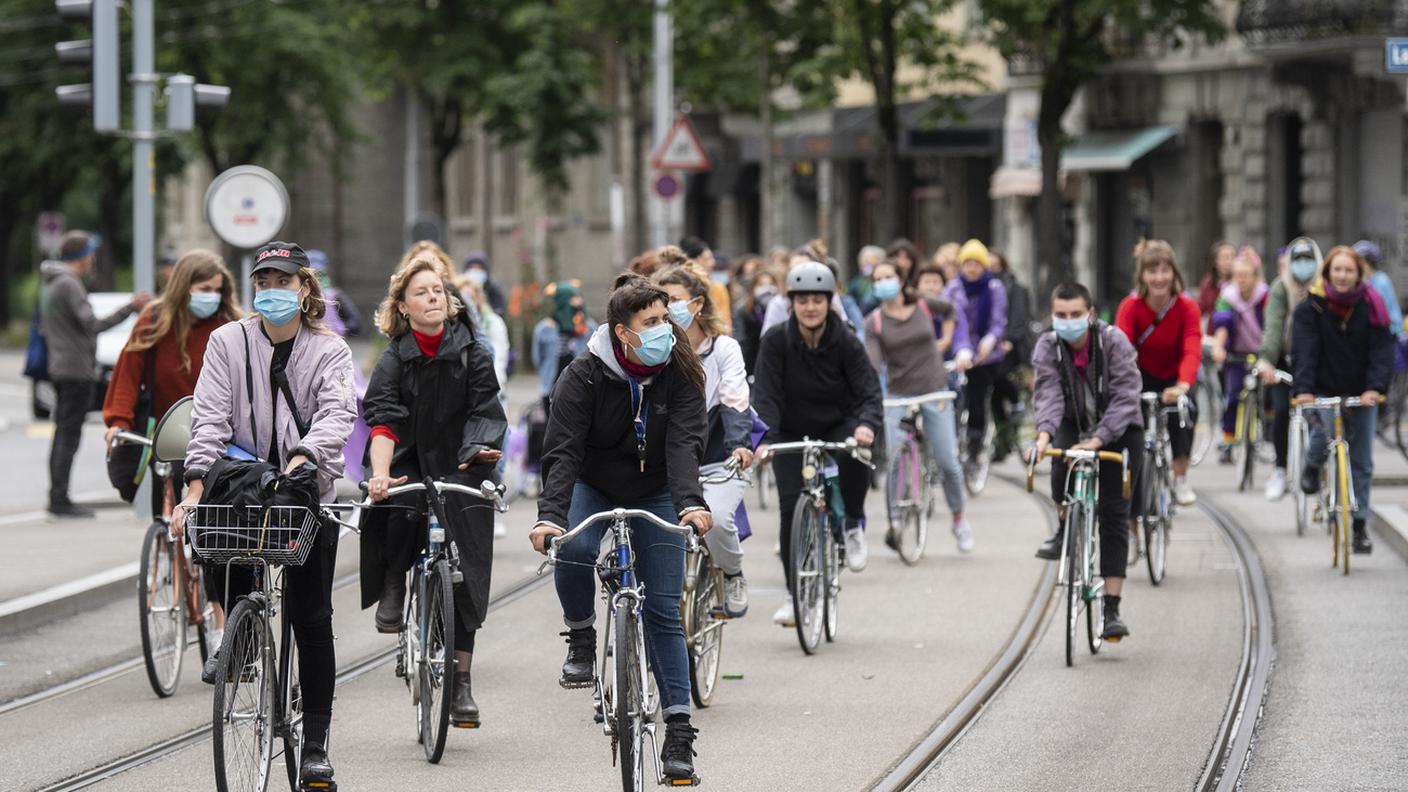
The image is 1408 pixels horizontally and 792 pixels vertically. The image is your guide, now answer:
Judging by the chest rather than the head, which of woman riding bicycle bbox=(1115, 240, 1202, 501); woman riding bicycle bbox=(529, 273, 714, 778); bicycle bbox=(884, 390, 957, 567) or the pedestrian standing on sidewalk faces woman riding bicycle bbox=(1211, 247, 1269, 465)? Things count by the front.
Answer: the pedestrian standing on sidewalk

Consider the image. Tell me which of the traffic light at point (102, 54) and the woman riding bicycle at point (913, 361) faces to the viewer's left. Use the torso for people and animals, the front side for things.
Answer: the traffic light

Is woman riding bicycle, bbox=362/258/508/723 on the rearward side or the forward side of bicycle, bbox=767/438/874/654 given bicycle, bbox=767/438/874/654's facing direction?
on the forward side

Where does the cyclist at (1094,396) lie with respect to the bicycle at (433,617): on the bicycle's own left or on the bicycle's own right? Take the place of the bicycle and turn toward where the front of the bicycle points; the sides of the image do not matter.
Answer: on the bicycle's own left

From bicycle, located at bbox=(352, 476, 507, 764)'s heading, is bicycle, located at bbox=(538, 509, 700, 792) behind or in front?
in front

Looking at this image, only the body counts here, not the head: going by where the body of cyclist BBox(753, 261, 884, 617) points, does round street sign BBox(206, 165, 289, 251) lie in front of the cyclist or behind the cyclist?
behind

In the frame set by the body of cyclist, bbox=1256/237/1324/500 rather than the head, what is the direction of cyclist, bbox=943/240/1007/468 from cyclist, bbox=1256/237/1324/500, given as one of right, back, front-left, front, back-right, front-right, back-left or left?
back-right

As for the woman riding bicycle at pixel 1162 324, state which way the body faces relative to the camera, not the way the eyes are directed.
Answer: toward the camera

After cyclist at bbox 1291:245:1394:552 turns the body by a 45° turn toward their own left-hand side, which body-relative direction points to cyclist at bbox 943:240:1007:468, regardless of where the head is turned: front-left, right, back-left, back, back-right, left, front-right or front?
back

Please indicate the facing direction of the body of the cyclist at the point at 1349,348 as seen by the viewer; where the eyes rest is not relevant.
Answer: toward the camera

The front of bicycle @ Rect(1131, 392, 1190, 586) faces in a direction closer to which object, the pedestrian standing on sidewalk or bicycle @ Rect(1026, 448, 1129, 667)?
the bicycle

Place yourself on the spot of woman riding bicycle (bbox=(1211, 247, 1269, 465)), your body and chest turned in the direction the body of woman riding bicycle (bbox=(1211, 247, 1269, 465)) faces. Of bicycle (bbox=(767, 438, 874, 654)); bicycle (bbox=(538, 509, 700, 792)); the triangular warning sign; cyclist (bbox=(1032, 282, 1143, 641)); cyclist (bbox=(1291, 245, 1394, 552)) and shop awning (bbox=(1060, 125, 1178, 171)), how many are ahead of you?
4

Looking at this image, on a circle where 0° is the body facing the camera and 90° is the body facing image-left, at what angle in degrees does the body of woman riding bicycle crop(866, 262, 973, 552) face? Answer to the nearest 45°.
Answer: approximately 0°

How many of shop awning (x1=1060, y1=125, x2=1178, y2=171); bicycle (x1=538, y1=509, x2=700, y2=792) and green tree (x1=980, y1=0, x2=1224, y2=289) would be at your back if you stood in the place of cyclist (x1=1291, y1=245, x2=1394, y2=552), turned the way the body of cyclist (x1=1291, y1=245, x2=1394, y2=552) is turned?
2

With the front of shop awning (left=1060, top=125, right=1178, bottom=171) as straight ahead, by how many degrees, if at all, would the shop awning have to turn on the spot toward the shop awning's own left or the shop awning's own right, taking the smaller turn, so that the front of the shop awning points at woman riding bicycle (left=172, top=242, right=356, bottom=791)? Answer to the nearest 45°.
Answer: approximately 45° to the shop awning's own left

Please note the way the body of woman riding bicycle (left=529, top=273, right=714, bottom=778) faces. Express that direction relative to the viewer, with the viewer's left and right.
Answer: facing the viewer

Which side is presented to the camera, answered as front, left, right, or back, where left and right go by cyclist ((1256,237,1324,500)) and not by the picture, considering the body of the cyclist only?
front

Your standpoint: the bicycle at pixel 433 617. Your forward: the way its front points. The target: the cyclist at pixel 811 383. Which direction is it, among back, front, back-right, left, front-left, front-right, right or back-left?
back-left
